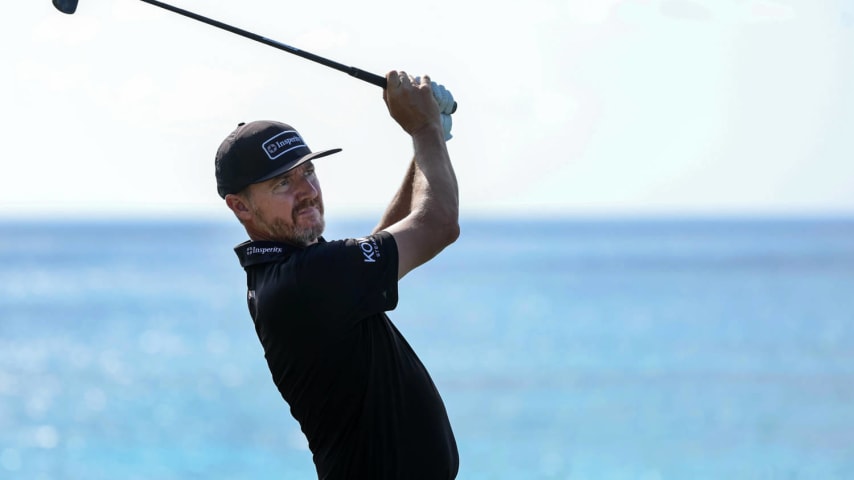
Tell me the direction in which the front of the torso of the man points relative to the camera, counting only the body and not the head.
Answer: to the viewer's right

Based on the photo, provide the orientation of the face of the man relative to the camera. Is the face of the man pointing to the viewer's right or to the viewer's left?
to the viewer's right
